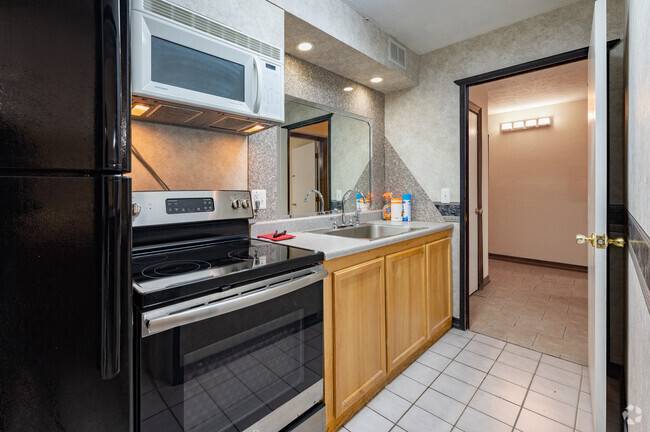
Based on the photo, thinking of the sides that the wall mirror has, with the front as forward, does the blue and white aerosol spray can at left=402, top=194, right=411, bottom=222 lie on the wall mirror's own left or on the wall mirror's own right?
on the wall mirror's own left

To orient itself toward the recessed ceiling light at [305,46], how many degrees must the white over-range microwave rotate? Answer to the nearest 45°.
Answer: approximately 90° to its left

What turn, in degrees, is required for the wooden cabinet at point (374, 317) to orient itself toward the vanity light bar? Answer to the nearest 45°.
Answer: approximately 90° to its left

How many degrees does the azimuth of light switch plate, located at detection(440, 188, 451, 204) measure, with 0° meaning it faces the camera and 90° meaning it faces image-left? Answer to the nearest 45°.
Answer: approximately 0°

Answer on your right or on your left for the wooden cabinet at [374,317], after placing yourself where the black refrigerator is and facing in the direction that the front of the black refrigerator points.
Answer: on your left

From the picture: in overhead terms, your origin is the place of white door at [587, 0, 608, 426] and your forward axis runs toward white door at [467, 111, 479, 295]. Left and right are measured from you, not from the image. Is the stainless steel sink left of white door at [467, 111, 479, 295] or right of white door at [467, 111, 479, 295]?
left

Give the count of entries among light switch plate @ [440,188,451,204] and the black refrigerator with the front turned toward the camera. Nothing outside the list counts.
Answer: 2

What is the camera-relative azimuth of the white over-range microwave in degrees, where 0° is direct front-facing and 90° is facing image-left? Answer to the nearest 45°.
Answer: approximately 315°

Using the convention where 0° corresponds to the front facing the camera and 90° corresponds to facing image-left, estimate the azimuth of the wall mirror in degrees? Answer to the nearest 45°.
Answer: approximately 315°
